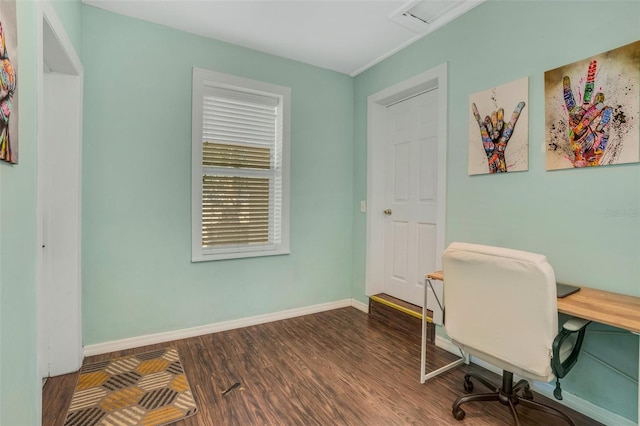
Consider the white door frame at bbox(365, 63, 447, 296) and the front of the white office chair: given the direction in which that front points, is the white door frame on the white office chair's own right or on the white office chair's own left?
on the white office chair's own left

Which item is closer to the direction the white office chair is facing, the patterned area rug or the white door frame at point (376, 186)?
the white door frame

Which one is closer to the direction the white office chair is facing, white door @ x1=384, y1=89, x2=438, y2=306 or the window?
the white door

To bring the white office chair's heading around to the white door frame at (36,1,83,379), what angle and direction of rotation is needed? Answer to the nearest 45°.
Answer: approximately 135° to its left

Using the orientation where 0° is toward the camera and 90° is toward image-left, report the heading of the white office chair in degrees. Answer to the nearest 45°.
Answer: approximately 225°

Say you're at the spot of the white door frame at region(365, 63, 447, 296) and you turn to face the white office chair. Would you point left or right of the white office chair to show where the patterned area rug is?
right

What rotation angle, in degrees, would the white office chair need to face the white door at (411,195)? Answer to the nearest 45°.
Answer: approximately 90° to its left

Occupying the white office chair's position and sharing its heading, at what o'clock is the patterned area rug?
The patterned area rug is roughly at 7 o'clock from the white office chair.

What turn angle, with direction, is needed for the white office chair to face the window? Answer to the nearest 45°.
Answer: approximately 135° to its left
